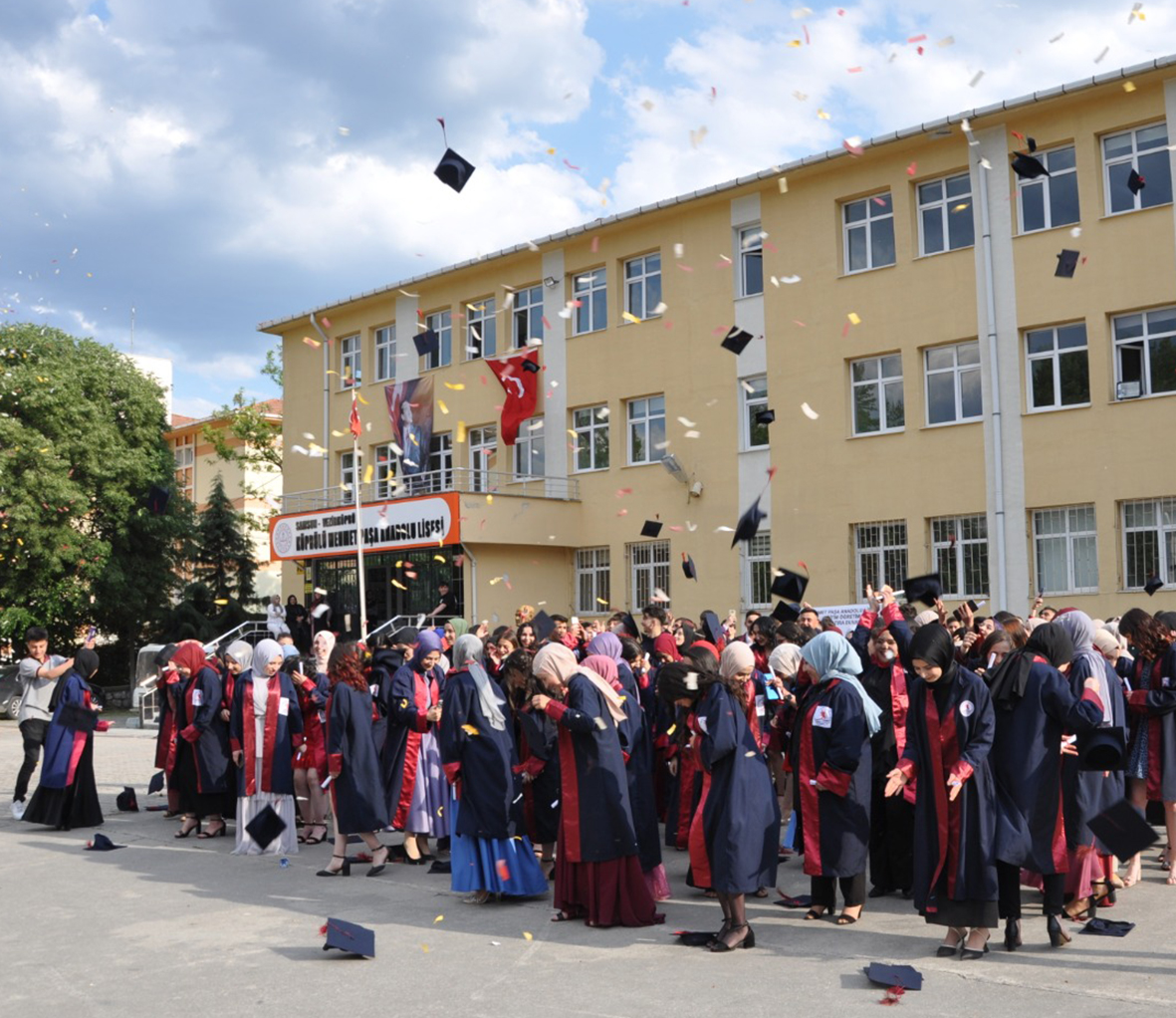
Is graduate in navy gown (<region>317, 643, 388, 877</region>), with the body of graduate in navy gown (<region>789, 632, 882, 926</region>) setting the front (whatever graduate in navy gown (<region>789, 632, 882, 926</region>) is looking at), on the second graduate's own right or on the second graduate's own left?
on the second graduate's own right

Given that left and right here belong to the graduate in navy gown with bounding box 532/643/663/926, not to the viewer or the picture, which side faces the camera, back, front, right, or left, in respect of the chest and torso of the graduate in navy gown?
left

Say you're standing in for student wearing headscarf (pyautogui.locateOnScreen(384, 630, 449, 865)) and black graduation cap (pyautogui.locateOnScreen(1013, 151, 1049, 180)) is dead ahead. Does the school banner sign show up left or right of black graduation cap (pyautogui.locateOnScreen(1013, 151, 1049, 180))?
left

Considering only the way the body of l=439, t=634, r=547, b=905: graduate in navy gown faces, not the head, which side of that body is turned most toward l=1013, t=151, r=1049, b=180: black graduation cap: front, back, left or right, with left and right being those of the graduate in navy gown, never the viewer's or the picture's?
right

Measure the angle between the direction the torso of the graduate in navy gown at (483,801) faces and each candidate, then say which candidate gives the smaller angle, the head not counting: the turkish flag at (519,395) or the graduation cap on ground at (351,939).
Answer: the turkish flag

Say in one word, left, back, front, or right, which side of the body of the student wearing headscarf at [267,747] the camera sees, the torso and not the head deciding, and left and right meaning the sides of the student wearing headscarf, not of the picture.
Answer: front

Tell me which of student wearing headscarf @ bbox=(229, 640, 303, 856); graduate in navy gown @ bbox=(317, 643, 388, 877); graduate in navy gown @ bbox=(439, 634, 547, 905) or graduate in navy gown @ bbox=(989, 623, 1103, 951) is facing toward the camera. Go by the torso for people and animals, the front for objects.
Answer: the student wearing headscarf

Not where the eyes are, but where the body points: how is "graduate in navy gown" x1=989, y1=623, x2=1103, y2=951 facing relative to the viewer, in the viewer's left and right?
facing away from the viewer and to the right of the viewer

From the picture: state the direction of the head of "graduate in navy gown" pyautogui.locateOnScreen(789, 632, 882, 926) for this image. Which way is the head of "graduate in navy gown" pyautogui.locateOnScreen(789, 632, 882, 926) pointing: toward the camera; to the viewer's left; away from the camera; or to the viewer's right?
to the viewer's left
